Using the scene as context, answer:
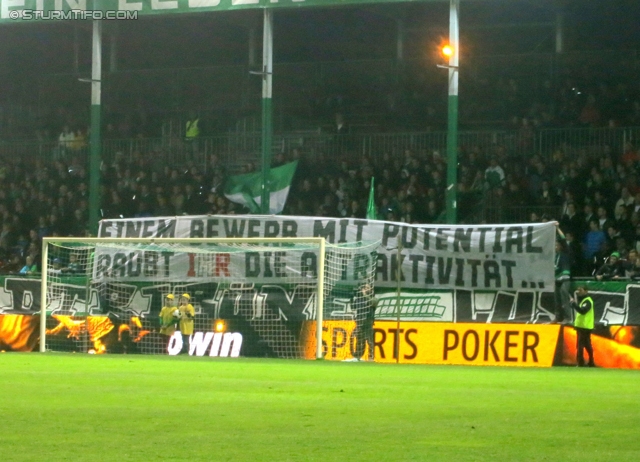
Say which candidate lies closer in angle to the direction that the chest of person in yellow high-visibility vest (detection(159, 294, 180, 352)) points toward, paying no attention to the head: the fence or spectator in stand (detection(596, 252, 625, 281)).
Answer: the spectator in stand

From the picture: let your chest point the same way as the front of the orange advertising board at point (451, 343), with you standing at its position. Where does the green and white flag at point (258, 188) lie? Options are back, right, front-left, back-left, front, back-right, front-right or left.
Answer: back-right

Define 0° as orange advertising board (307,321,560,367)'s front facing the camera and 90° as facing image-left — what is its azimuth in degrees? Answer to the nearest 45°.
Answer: approximately 0°

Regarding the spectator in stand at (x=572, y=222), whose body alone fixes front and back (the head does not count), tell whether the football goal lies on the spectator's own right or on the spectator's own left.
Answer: on the spectator's own right

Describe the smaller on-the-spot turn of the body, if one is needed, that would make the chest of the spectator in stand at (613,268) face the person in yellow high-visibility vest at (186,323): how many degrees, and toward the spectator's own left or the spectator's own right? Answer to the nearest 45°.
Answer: approximately 45° to the spectator's own right
